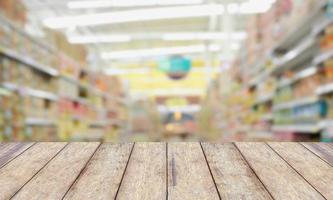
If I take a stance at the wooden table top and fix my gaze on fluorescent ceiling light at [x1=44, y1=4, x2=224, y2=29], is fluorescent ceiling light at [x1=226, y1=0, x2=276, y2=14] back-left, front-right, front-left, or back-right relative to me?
front-right

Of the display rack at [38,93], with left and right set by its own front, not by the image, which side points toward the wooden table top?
right

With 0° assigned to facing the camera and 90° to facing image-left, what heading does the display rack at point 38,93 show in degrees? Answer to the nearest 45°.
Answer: approximately 270°

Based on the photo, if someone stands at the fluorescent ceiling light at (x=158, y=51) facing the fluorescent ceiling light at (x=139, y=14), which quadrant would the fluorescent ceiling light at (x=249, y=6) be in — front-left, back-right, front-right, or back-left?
front-left
